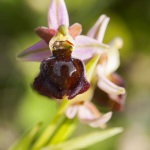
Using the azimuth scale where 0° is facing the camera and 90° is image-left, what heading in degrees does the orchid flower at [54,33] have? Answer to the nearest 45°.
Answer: approximately 0°

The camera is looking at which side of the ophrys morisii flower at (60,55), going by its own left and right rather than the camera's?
front

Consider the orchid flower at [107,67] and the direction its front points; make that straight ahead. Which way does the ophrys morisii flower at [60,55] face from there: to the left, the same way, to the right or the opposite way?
to the right

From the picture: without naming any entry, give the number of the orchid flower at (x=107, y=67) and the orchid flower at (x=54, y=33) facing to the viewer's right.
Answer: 1

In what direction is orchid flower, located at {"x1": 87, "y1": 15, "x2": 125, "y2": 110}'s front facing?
to the viewer's right

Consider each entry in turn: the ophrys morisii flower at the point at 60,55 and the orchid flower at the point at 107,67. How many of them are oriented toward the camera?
1
